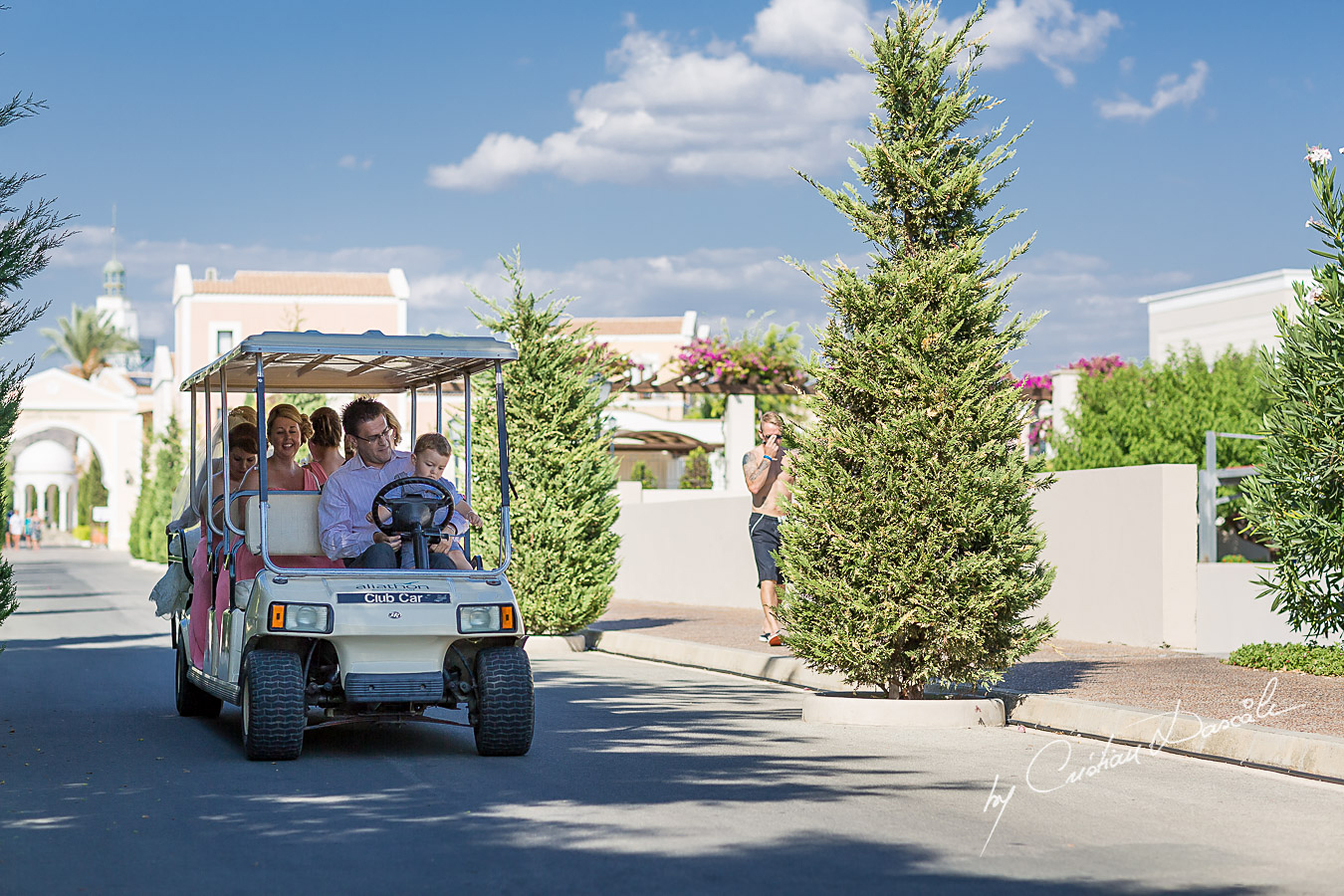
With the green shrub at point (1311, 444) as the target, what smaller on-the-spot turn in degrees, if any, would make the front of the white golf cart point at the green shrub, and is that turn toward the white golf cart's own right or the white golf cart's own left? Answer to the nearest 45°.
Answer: approximately 90° to the white golf cart's own left

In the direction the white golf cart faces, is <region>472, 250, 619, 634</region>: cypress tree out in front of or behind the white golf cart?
behind

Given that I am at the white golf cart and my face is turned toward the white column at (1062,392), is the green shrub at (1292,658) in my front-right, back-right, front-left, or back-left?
front-right

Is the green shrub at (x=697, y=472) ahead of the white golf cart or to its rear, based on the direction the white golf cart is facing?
to the rear

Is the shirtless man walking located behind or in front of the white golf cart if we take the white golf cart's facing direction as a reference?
behind

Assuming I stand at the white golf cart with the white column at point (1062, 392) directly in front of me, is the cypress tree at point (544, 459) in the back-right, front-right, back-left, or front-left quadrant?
front-left

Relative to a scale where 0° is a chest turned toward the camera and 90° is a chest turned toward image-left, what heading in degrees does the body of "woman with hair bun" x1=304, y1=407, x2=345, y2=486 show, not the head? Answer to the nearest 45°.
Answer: approximately 180°

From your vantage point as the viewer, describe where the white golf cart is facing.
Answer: facing the viewer

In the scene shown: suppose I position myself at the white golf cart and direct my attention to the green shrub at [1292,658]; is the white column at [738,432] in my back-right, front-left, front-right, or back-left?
front-left
